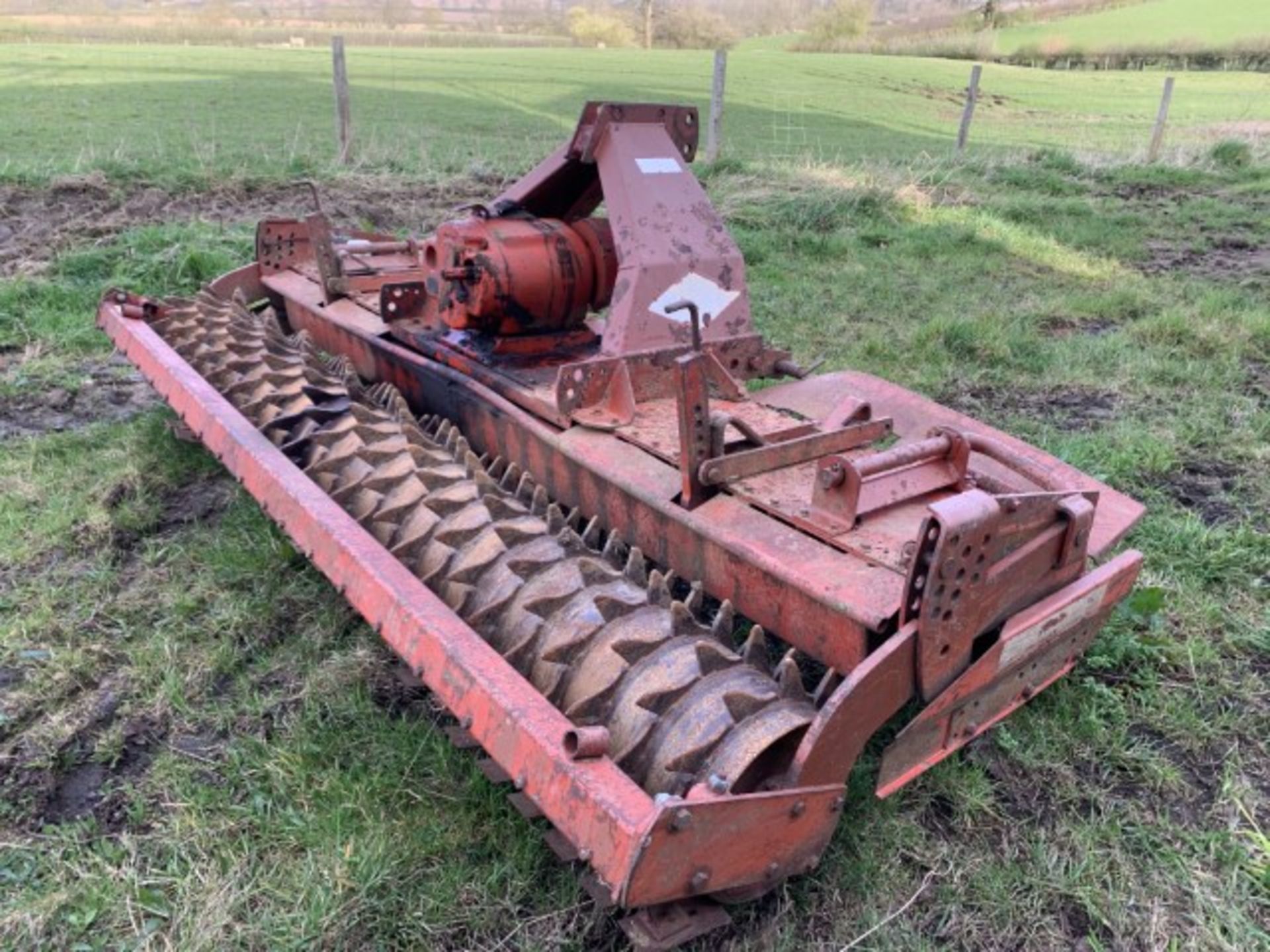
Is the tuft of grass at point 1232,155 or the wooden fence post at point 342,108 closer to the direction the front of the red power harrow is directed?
the tuft of grass

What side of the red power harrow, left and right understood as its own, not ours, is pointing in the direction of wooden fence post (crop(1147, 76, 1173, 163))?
front

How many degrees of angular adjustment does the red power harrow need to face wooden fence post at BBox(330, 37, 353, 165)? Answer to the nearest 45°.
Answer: approximately 45° to its left

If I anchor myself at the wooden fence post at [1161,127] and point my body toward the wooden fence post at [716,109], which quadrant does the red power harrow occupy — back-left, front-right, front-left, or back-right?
front-left

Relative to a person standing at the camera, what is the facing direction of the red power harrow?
facing away from the viewer and to the right of the viewer

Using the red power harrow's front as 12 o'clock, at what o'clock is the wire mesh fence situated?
The wire mesh fence is roughly at 10 o'clock from the red power harrow.

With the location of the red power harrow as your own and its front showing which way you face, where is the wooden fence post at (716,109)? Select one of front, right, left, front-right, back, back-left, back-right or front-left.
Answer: front-left

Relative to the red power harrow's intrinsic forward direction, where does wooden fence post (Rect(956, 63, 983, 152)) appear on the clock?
The wooden fence post is roughly at 11 o'clock from the red power harrow.

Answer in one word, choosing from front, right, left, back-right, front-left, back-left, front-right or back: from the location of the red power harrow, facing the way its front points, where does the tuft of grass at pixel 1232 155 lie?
front
